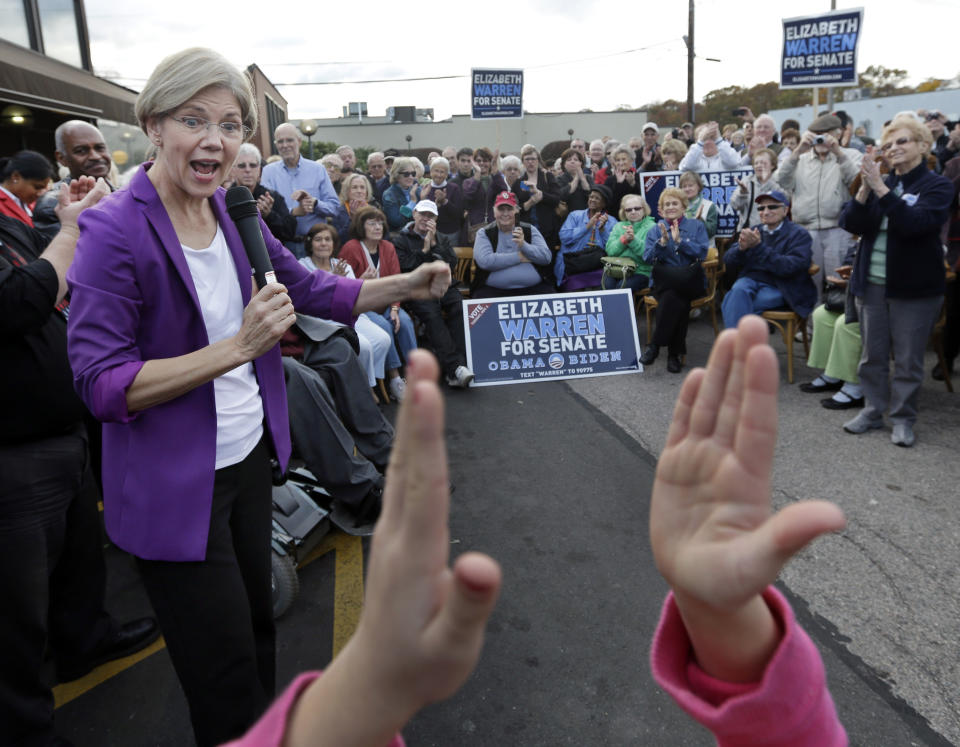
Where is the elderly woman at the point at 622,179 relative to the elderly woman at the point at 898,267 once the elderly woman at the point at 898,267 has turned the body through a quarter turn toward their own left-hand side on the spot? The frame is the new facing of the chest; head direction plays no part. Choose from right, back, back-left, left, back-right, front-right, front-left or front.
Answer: back

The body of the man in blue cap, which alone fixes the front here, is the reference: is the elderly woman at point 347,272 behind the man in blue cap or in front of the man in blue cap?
in front

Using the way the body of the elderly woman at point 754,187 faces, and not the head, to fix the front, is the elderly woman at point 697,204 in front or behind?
in front

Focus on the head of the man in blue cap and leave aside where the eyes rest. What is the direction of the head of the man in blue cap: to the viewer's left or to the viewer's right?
to the viewer's left

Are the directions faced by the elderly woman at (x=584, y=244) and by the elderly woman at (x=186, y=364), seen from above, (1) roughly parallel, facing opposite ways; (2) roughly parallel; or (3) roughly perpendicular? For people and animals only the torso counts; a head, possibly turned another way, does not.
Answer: roughly perpendicular

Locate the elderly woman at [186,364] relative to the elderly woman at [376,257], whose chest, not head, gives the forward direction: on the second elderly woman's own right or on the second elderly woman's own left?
on the second elderly woman's own right

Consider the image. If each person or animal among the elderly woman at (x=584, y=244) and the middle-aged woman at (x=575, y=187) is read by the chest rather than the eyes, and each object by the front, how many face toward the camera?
2

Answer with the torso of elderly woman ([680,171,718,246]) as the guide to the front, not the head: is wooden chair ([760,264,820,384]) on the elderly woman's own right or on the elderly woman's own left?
on the elderly woman's own left

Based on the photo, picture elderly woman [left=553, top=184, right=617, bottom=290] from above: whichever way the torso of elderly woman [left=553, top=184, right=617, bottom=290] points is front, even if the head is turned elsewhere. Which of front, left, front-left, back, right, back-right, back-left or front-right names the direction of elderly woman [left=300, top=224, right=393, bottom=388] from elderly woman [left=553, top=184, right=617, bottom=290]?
front-right

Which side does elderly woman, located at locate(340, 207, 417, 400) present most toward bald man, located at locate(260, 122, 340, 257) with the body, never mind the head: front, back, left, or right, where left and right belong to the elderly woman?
back

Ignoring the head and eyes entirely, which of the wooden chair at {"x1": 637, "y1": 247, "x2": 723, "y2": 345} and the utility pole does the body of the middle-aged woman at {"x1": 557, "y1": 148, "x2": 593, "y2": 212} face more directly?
the wooden chair

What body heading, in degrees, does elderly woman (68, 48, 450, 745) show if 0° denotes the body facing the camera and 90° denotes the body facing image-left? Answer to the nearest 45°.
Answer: approximately 315°

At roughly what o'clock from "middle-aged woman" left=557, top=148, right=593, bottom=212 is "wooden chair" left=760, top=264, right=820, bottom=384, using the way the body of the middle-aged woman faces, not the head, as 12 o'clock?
The wooden chair is roughly at 11 o'clock from the middle-aged woman.
